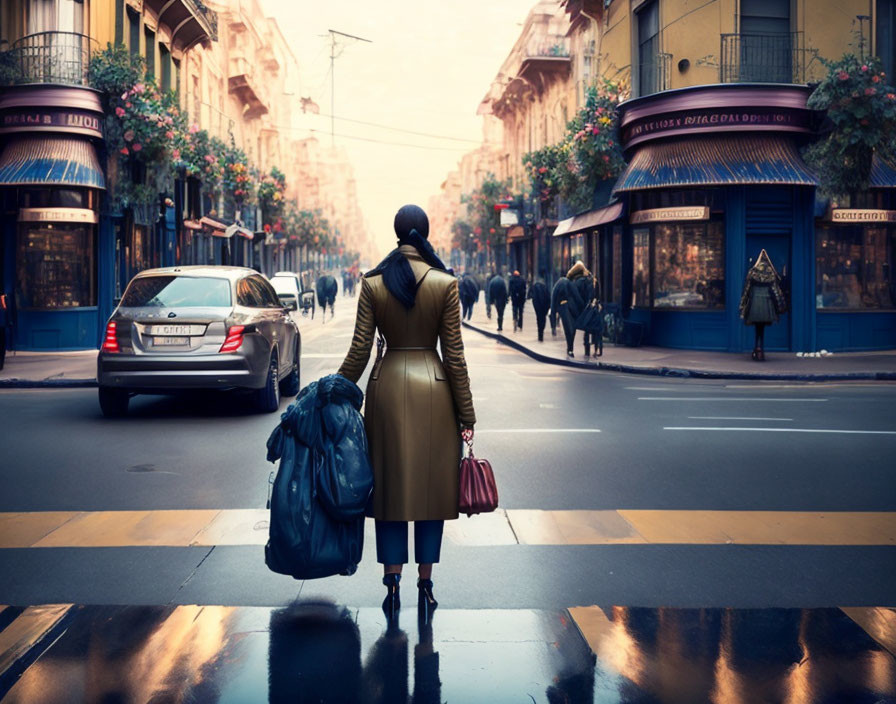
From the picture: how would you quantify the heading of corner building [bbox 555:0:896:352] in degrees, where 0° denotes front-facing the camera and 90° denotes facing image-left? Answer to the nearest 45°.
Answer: approximately 0°

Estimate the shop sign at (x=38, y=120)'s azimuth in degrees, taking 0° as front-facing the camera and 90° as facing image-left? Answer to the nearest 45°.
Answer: approximately 0°

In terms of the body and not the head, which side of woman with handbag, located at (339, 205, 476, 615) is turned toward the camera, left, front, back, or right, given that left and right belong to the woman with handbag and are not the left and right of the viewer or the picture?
back

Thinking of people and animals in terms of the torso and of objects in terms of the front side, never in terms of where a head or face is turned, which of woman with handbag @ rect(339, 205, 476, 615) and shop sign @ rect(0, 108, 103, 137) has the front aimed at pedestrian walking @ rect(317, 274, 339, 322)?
the woman with handbag

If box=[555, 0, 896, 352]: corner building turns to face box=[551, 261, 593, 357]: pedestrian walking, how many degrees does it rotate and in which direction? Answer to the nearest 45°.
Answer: approximately 45° to its right

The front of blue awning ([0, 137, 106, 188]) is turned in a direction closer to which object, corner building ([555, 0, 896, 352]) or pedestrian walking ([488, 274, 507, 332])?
the corner building

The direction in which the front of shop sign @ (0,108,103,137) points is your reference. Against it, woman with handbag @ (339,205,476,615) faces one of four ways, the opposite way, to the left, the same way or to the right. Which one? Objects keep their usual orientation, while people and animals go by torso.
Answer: the opposite way

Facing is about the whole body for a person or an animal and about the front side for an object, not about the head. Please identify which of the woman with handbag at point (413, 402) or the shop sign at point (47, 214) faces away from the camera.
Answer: the woman with handbag

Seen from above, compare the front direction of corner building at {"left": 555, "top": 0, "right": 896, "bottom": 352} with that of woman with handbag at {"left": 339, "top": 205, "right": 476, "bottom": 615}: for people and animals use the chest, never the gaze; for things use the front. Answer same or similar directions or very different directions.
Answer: very different directions

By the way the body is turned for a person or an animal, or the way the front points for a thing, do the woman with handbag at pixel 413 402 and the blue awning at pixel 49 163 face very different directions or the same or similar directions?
very different directions

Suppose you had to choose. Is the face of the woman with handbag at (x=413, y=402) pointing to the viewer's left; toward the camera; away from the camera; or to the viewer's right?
away from the camera
